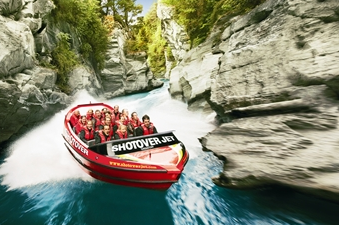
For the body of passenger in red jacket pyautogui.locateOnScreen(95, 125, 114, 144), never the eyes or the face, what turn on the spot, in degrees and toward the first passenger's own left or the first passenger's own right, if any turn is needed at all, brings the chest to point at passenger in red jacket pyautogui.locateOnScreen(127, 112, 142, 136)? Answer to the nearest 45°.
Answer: approximately 90° to the first passenger's own left

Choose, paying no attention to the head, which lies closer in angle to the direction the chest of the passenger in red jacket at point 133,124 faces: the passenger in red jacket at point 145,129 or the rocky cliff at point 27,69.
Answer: the passenger in red jacket

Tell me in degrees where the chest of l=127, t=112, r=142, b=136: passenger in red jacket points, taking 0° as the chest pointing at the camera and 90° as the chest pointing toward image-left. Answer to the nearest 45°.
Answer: approximately 315°

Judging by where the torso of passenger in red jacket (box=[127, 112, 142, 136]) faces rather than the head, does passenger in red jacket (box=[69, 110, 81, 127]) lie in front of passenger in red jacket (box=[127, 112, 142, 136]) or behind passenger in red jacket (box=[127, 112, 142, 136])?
behind

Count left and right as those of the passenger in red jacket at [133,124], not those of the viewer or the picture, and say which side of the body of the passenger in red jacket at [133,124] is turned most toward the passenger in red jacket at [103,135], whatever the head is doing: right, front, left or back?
right

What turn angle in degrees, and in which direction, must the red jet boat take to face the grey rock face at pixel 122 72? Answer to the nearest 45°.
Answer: approximately 135° to its left
